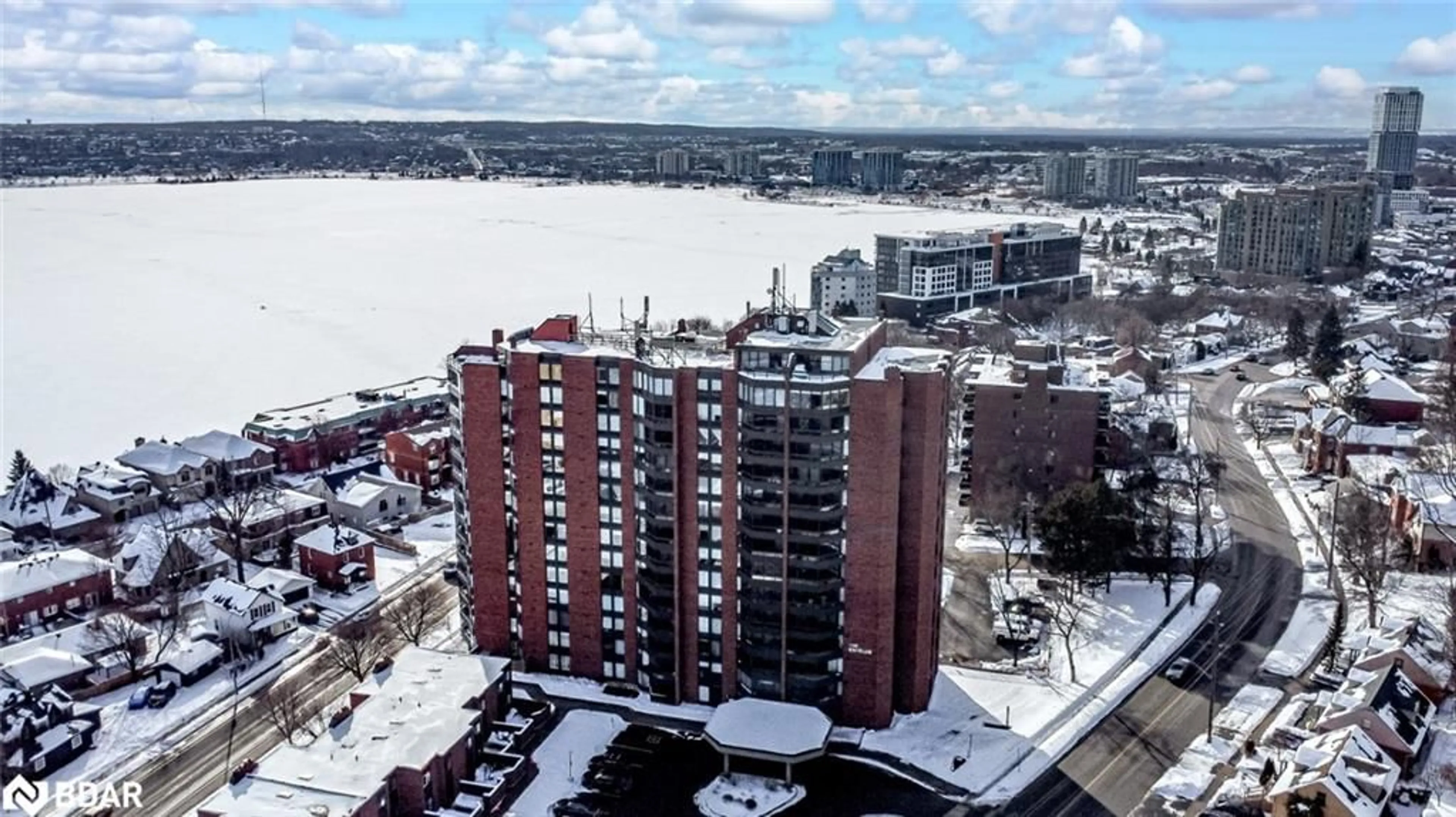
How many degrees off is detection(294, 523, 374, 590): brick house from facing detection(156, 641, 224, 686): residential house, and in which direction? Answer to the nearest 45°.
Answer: approximately 90° to its right

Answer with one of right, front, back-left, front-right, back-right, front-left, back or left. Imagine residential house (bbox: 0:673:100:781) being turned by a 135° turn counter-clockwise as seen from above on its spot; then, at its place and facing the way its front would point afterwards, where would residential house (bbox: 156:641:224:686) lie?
front-right

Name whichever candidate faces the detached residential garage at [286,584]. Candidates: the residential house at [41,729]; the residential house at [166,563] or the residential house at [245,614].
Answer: the residential house at [166,563]

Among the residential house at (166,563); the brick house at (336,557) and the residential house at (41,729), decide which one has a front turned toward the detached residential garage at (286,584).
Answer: the residential house at (166,563)

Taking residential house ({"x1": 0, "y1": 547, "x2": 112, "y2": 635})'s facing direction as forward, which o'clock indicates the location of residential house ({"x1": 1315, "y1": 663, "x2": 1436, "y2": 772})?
residential house ({"x1": 1315, "y1": 663, "x2": 1436, "y2": 772}) is roughly at 12 o'clock from residential house ({"x1": 0, "y1": 547, "x2": 112, "y2": 635}).

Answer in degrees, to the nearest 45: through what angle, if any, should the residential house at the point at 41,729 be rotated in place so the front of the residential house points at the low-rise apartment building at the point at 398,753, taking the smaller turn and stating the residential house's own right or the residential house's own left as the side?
0° — it already faces it

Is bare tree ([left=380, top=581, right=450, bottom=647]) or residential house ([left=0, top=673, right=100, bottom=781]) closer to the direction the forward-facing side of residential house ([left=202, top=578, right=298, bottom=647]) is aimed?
the bare tree

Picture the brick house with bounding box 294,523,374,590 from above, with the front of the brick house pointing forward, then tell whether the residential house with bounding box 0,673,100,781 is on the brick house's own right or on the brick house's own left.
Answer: on the brick house's own right

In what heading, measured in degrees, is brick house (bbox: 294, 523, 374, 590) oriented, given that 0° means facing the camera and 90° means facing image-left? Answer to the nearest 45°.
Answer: approximately 315°

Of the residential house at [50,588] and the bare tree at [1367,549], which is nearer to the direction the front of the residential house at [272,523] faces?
the bare tree

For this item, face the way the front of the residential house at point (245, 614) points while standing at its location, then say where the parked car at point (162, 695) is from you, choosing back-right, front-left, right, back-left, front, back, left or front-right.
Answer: right

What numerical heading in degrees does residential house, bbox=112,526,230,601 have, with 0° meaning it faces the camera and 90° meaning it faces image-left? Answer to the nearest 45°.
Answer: approximately 315°

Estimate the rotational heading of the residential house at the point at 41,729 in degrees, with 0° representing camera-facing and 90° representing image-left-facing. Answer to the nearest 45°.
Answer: approximately 315°
